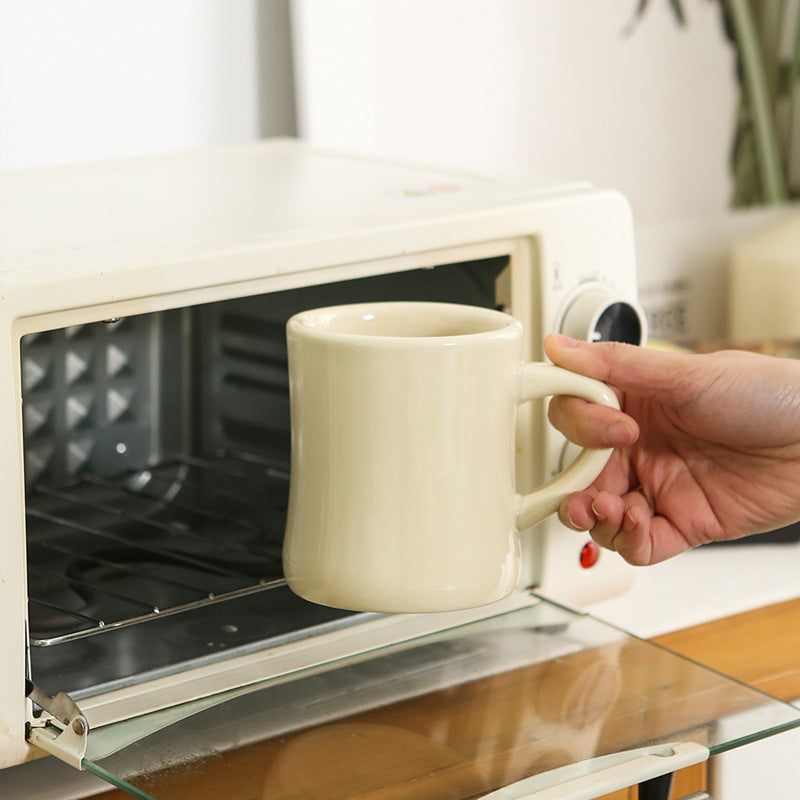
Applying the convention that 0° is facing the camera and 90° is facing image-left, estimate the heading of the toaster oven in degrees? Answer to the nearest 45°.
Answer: approximately 315°
